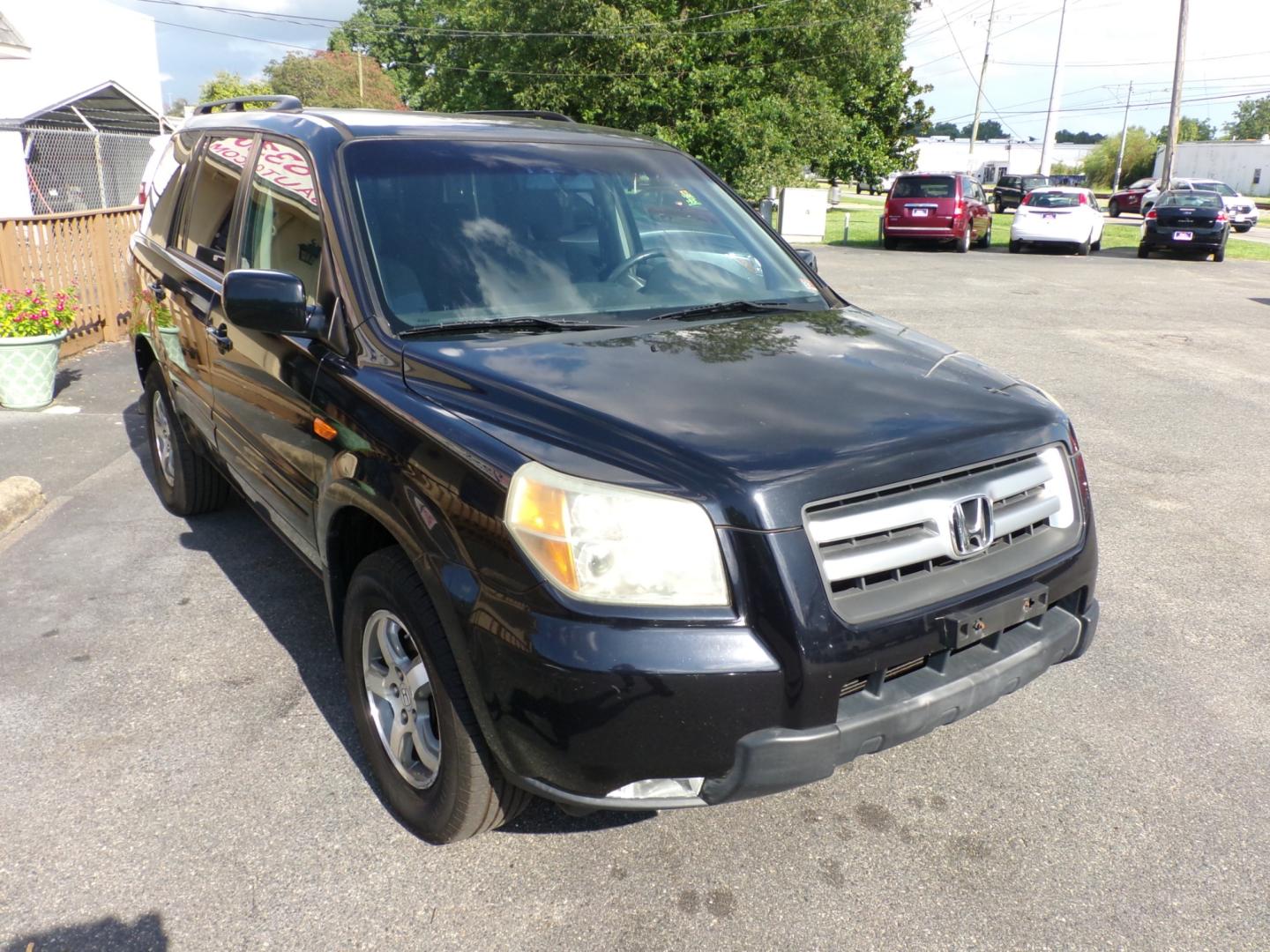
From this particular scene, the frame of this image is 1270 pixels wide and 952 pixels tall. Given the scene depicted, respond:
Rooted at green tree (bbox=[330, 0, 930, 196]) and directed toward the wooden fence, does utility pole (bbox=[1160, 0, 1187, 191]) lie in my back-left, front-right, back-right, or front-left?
back-left

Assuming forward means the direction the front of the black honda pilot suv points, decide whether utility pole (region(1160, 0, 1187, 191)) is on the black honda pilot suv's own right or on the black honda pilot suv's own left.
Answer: on the black honda pilot suv's own left

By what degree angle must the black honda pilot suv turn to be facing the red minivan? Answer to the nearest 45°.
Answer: approximately 135° to its left

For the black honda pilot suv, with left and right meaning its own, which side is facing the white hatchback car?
left

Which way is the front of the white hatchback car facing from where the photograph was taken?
facing away from the viewer

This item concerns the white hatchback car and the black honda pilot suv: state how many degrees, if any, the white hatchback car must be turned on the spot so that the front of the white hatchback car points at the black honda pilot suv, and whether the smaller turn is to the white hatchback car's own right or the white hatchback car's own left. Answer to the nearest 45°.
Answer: approximately 180°

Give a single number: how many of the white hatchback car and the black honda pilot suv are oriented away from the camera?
1

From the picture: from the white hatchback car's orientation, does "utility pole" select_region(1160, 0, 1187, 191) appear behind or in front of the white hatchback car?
in front

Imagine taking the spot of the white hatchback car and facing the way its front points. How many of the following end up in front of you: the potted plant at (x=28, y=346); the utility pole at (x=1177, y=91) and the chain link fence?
1

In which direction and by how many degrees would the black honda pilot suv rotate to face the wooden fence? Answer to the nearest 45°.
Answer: approximately 180°

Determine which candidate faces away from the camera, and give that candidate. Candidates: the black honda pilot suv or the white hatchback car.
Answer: the white hatchback car

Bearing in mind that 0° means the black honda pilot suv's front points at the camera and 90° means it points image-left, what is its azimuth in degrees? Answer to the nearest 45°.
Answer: approximately 315°

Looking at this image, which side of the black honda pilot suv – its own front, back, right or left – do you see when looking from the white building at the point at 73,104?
back

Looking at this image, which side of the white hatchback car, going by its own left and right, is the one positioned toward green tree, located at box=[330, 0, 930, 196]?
left
